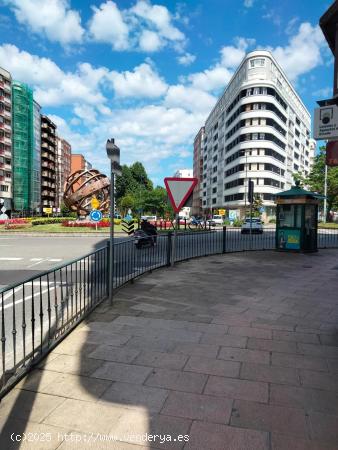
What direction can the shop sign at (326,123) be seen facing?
toward the camera

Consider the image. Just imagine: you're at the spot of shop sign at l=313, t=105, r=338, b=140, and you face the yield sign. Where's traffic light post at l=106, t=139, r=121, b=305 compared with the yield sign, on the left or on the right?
left

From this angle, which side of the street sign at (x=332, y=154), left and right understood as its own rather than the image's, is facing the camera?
front

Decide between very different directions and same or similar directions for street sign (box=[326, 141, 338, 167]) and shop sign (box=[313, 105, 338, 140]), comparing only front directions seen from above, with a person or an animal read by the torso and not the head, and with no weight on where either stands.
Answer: same or similar directions

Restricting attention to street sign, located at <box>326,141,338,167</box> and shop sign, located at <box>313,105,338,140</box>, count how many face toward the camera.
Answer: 2

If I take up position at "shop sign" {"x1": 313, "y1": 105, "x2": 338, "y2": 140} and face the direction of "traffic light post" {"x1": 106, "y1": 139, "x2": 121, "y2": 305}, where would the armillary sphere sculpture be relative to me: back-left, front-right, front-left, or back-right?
front-right

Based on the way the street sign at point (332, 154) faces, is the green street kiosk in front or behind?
behind

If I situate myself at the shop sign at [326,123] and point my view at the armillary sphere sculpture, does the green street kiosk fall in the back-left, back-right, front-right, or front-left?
front-right

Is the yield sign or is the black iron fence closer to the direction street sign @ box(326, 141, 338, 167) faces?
the black iron fence

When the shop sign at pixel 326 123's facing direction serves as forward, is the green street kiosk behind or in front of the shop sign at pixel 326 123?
behind
